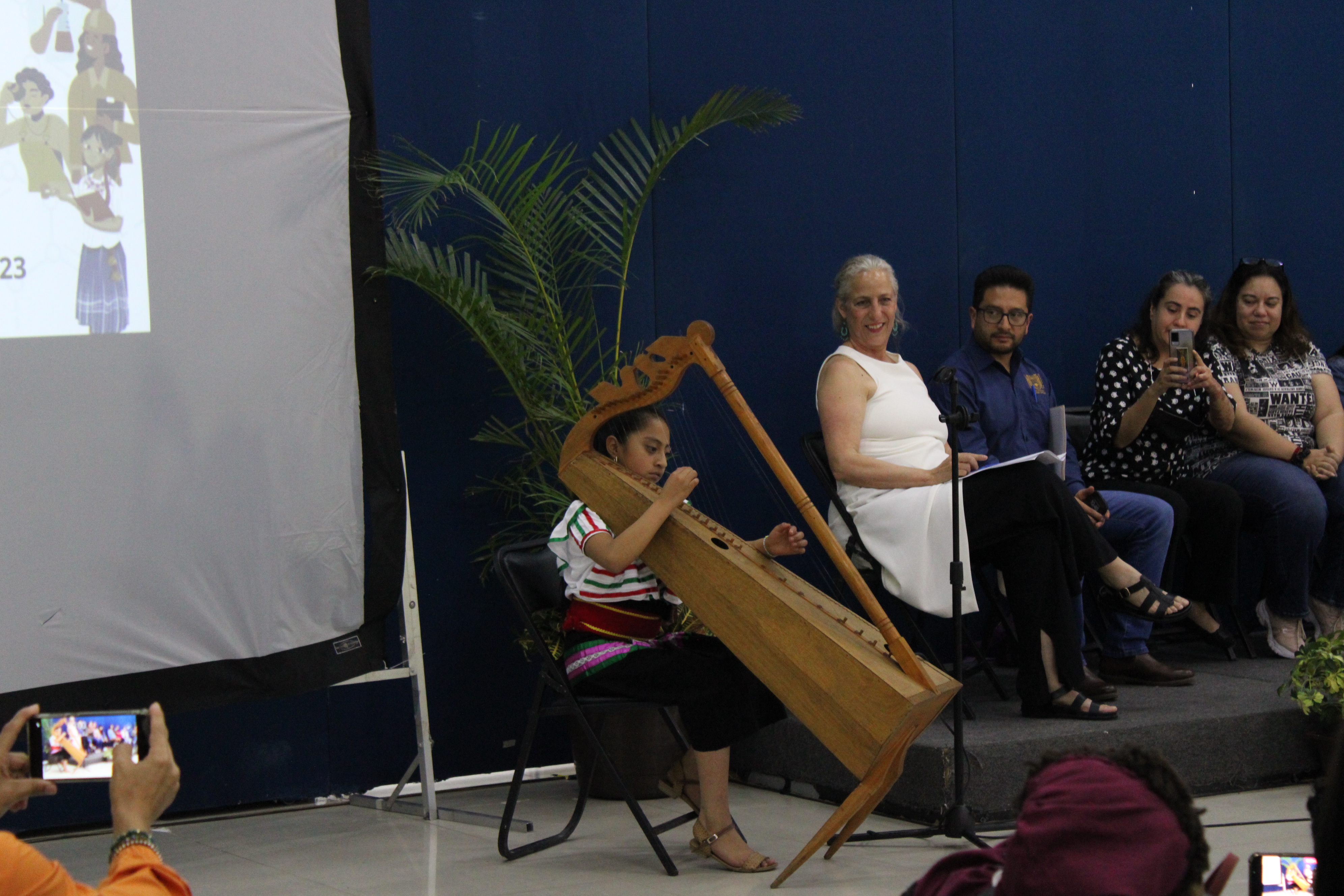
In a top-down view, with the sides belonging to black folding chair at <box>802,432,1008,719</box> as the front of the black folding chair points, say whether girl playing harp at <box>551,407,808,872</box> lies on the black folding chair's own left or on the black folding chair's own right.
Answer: on the black folding chair's own right

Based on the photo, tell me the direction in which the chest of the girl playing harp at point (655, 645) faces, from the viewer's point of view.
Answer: to the viewer's right

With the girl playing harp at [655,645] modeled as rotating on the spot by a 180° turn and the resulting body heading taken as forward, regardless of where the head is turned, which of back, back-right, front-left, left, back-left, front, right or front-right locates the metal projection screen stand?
front-right

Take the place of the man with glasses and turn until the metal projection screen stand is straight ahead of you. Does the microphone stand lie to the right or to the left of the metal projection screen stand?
left

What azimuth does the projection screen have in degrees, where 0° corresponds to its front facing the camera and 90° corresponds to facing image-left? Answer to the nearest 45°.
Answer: approximately 315°

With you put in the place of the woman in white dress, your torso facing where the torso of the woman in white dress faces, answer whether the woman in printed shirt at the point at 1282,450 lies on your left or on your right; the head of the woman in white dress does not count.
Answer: on your left
